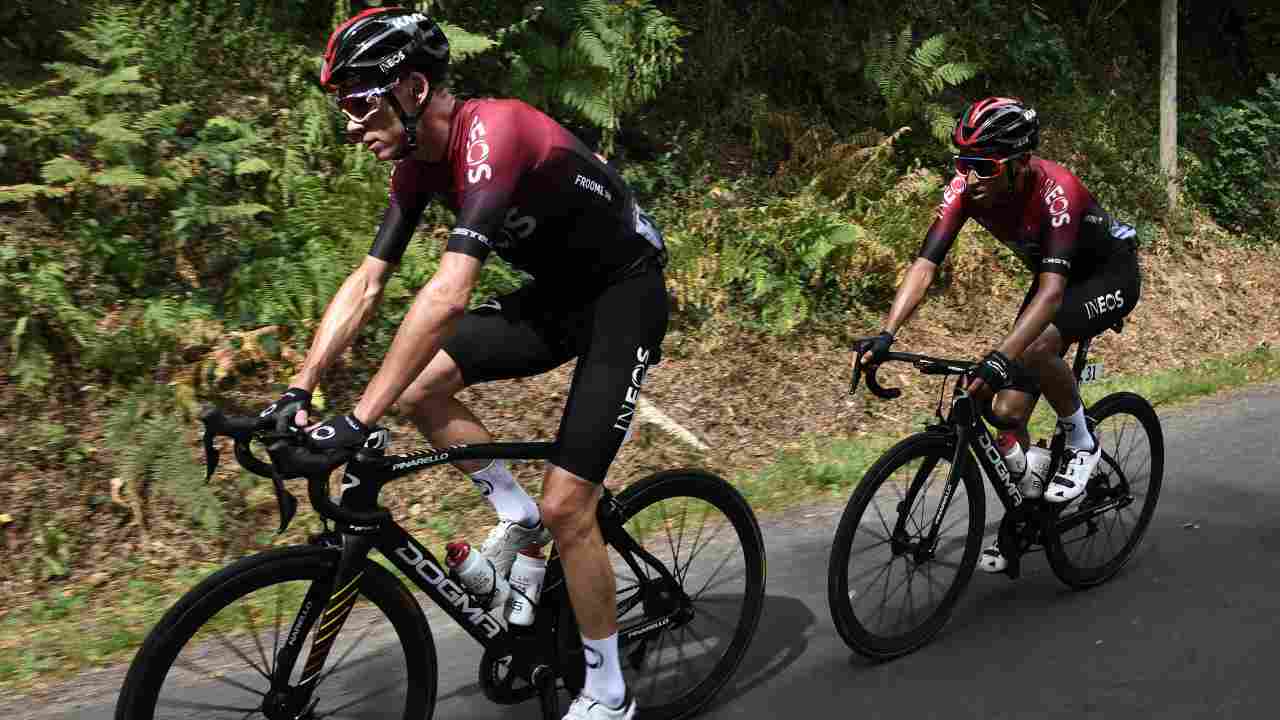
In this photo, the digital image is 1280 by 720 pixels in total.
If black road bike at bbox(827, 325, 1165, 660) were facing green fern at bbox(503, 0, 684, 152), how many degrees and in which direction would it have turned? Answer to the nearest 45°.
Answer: approximately 90° to its right

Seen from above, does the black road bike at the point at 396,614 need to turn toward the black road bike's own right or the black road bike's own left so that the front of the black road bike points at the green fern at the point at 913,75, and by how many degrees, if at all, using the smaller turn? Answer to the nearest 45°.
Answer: approximately 180°

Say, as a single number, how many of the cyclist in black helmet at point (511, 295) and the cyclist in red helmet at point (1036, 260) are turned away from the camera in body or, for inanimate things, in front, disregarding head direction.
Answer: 0

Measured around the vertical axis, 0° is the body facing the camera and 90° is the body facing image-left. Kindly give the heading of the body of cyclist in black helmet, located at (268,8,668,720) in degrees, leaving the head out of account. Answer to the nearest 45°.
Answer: approximately 45°

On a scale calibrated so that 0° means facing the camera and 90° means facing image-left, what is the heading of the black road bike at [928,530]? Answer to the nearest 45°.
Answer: approximately 45°

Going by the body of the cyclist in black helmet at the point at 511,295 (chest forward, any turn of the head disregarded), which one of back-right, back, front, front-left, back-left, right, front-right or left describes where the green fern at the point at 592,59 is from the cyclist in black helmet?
back-right

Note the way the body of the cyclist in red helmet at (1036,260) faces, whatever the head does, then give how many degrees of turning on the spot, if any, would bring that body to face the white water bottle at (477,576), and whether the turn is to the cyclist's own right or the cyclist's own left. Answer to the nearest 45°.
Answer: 0° — they already face it

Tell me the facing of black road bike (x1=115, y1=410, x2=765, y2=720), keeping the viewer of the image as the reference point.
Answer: facing the viewer and to the left of the viewer

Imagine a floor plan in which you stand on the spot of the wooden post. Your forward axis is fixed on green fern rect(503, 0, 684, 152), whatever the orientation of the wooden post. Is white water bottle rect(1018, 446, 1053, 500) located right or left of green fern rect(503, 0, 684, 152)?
left

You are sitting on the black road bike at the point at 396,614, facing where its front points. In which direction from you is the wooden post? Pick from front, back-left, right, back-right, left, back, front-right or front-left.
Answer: back

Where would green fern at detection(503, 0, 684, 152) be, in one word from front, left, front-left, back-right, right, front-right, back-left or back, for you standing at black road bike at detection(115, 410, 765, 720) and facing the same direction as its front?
back-right

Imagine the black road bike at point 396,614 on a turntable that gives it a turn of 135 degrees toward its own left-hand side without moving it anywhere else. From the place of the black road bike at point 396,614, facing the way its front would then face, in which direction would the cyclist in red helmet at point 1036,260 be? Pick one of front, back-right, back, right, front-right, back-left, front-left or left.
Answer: front-left

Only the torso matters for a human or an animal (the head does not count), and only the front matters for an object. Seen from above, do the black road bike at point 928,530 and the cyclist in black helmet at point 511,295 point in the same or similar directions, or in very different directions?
same or similar directions

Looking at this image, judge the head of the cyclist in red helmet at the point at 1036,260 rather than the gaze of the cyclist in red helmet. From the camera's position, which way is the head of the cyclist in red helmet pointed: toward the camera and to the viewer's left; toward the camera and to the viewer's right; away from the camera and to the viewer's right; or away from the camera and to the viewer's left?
toward the camera and to the viewer's left

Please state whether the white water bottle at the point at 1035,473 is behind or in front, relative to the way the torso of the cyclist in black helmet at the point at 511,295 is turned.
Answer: behind
